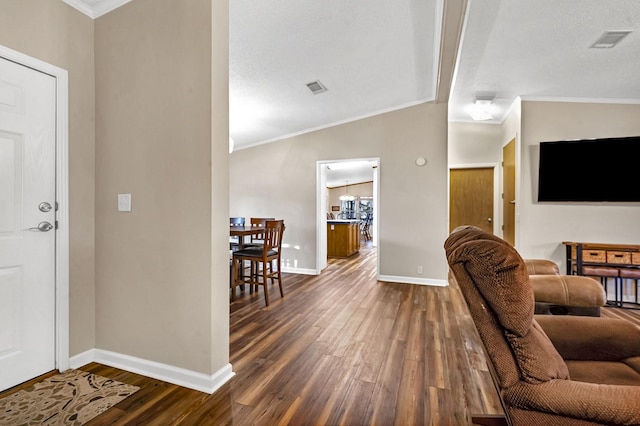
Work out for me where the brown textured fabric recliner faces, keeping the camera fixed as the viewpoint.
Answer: facing to the right of the viewer

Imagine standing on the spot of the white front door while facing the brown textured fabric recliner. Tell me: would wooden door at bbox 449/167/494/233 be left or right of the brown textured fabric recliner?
left

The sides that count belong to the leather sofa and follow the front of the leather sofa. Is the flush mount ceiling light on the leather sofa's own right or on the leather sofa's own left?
on the leather sofa's own left

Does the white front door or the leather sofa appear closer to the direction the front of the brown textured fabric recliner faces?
the leather sofa

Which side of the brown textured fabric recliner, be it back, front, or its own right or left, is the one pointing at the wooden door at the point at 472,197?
left

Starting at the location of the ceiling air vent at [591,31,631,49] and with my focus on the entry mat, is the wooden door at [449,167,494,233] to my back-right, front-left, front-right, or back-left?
back-right

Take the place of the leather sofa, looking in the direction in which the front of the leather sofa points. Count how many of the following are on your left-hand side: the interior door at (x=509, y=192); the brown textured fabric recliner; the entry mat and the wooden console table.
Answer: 2

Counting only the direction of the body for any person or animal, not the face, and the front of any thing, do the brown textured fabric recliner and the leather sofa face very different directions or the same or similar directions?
same or similar directions
